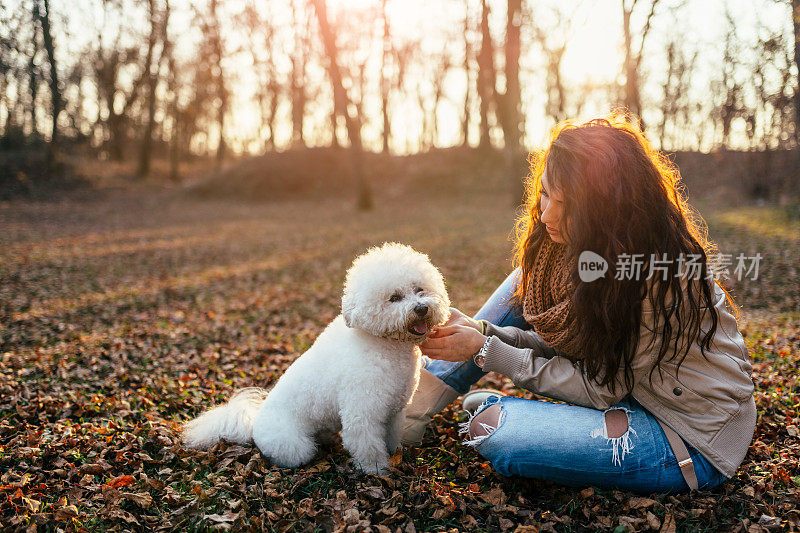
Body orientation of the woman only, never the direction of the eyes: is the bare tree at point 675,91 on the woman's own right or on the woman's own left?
on the woman's own right

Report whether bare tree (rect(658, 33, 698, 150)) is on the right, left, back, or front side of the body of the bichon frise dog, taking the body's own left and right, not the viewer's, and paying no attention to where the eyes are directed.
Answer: left

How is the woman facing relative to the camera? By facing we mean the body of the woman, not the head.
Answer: to the viewer's left

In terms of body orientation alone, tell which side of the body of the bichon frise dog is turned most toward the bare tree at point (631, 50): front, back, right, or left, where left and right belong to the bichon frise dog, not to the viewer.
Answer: left

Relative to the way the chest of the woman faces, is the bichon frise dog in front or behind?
in front

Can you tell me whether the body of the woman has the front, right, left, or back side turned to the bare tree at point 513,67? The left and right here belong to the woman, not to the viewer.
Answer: right

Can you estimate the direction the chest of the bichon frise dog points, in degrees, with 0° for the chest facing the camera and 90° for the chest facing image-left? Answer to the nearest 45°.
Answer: approximately 315°

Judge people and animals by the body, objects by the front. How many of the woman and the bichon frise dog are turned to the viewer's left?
1

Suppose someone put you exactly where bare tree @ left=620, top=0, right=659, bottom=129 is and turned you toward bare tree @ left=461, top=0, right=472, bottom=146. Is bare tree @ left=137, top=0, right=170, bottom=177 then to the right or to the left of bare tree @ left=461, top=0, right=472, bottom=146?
left

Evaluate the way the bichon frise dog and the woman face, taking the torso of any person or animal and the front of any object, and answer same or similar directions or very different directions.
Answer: very different directions
